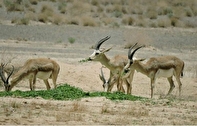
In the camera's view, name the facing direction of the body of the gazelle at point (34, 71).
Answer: to the viewer's left

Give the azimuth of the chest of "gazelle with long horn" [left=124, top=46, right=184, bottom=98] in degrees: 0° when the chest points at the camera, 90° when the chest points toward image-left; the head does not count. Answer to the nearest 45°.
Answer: approximately 90°

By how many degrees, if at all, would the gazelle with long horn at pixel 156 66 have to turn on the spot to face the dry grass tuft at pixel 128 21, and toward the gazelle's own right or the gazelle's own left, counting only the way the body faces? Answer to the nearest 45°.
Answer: approximately 90° to the gazelle's own right

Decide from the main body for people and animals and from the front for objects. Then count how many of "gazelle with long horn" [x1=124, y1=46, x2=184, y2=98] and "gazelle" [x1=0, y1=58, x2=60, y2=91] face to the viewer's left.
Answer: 2

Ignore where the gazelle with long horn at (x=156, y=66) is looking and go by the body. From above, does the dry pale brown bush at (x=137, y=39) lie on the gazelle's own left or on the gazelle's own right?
on the gazelle's own right

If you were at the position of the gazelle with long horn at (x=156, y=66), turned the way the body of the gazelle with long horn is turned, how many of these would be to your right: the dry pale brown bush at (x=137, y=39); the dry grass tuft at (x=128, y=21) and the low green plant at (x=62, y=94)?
2

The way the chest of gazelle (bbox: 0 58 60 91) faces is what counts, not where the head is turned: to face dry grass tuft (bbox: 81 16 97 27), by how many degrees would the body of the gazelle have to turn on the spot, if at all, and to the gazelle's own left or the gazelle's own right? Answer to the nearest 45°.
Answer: approximately 90° to the gazelle's own right
